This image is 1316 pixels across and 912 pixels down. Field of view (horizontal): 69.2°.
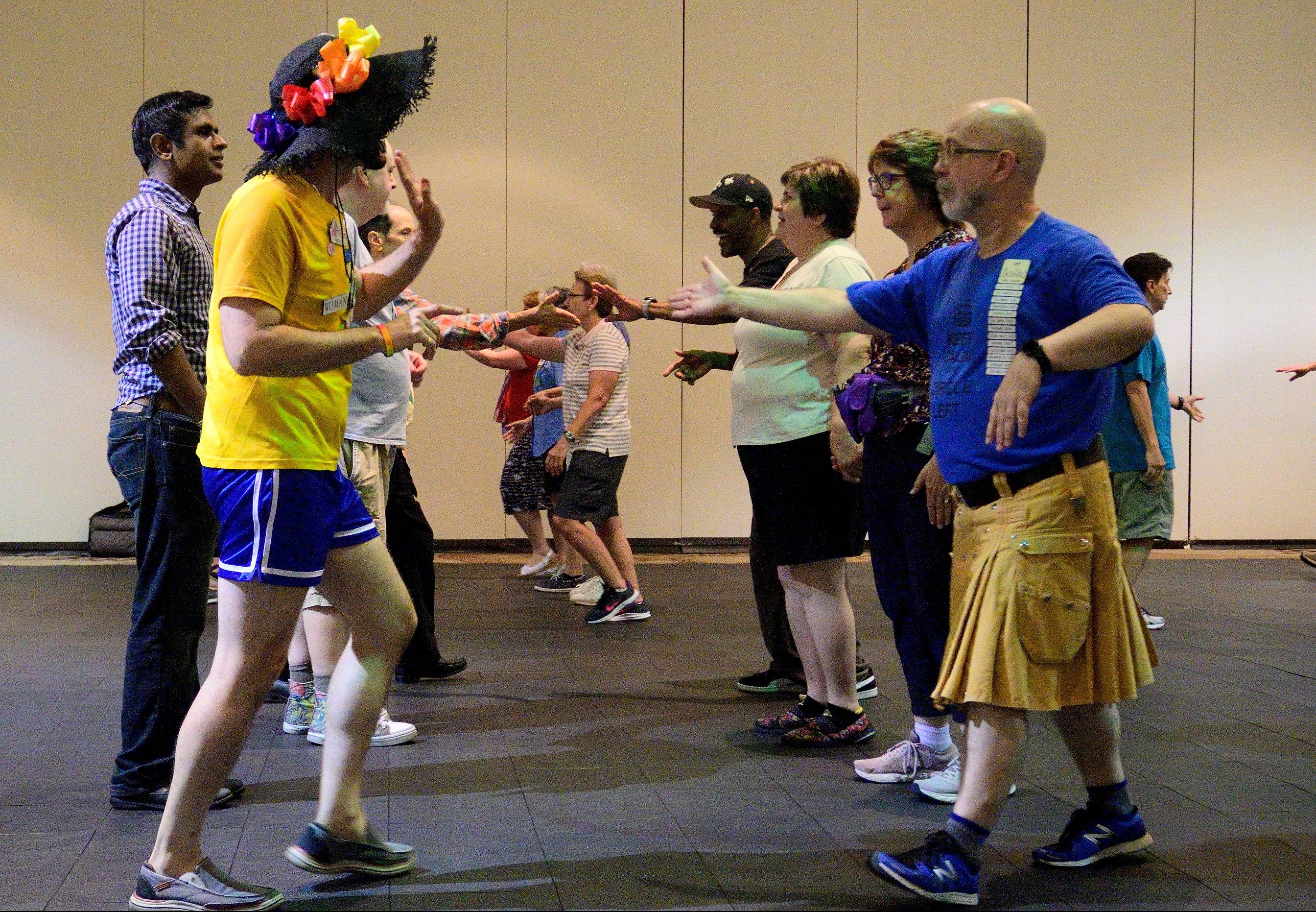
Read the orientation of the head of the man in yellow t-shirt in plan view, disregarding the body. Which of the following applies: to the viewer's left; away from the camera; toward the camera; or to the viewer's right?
to the viewer's right

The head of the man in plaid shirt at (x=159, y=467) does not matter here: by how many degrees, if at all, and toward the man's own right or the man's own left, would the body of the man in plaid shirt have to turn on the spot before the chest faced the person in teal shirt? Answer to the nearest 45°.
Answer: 0° — they already face them

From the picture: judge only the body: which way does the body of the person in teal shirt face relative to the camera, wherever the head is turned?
to the viewer's right

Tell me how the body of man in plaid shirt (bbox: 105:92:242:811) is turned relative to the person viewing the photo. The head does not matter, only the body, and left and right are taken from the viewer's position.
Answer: facing to the right of the viewer

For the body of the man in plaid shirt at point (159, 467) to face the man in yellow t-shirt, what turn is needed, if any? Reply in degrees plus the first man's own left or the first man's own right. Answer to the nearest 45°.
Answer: approximately 90° to the first man's own right

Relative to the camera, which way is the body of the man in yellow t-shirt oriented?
to the viewer's right

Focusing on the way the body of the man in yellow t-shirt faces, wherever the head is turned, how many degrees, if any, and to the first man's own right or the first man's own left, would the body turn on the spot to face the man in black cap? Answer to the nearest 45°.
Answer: approximately 45° to the first man's own left

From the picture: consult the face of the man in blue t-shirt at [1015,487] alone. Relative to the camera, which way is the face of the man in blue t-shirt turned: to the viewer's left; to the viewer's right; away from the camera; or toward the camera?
to the viewer's left

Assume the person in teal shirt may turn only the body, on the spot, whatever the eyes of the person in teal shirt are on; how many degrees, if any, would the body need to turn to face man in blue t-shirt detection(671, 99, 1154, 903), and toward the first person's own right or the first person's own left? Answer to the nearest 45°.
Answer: approximately 90° to the first person's own right

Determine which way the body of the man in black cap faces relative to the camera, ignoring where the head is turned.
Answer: to the viewer's left

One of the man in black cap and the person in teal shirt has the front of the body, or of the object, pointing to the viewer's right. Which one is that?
the person in teal shirt

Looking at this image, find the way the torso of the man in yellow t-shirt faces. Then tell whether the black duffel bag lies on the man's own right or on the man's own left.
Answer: on the man's own left

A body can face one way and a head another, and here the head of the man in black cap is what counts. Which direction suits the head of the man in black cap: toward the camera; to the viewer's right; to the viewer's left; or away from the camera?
to the viewer's left

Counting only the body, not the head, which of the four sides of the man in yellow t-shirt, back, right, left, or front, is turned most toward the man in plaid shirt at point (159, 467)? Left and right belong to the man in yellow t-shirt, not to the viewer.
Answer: left
